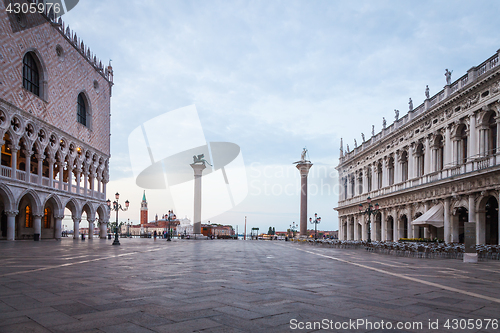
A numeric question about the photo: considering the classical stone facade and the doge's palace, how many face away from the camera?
0

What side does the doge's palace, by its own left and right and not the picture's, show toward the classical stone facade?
front

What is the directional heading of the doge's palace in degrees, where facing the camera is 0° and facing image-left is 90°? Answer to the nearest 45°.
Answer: approximately 315°
